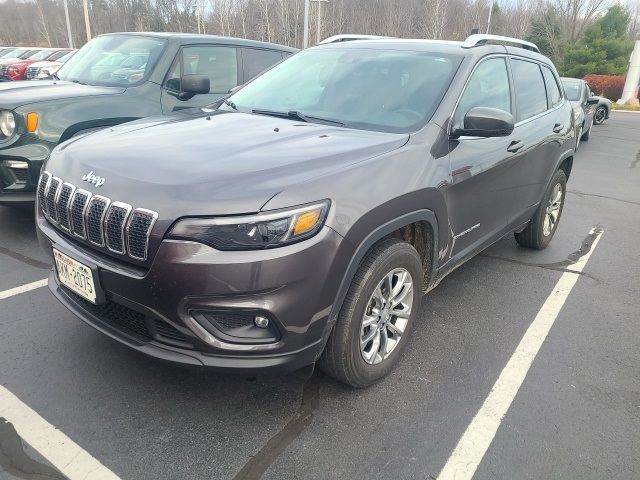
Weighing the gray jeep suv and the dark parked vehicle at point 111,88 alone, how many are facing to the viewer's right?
0

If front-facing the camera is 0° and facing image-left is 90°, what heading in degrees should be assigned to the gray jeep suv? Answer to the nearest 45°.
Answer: approximately 45°

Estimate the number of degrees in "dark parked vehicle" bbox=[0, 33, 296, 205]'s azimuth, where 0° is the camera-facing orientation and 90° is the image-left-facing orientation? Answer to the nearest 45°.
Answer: approximately 45°

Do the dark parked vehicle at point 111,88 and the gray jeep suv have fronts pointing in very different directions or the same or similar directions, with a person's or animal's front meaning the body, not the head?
same or similar directions

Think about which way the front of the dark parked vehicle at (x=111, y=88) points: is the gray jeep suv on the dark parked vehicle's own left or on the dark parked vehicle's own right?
on the dark parked vehicle's own left

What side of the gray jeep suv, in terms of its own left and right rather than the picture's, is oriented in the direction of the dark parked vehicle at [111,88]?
right
